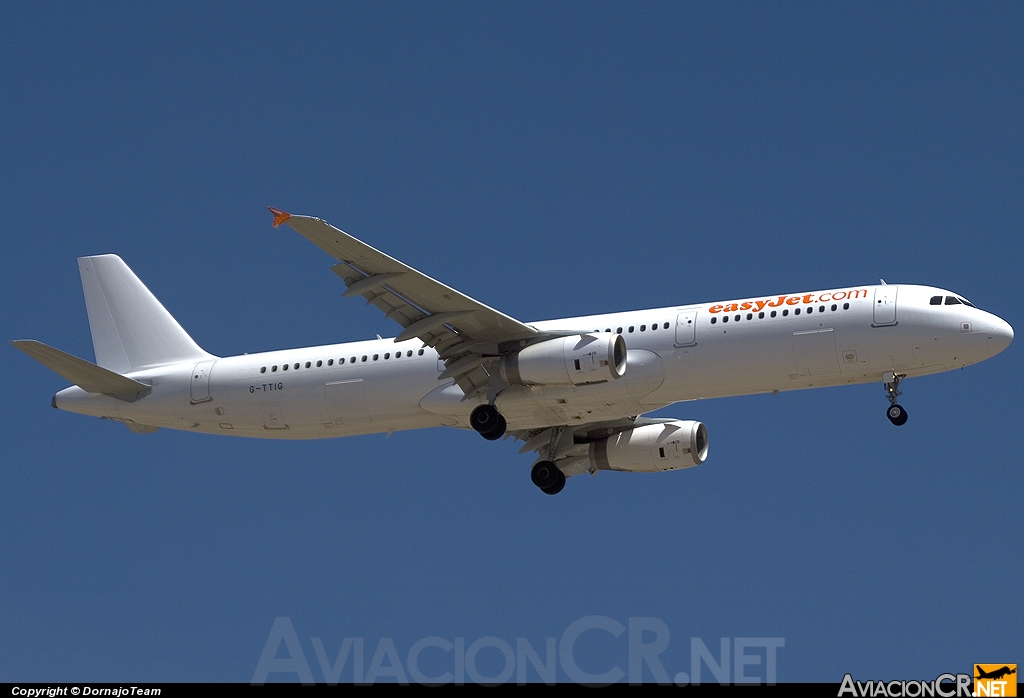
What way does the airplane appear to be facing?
to the viewer's right
